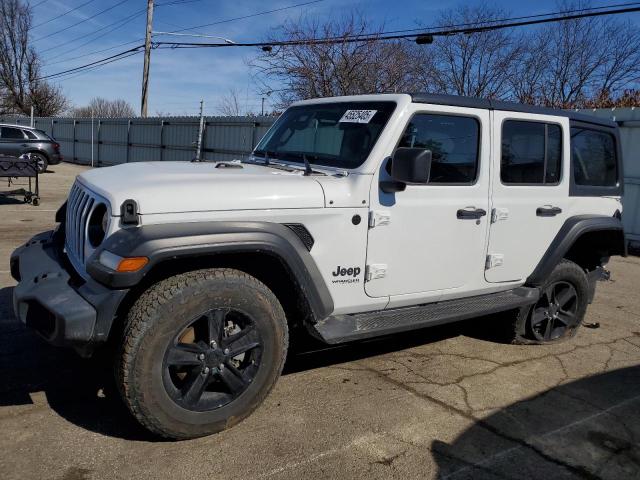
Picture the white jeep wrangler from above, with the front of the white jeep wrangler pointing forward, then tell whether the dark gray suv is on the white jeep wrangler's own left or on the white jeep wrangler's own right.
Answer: on the white jeep wrangler's own right

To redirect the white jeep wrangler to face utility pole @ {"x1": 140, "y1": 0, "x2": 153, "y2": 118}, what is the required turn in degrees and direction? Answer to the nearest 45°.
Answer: approximately 135° to its right

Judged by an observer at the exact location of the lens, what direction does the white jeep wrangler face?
facing the viewer and to the left of the viewer
